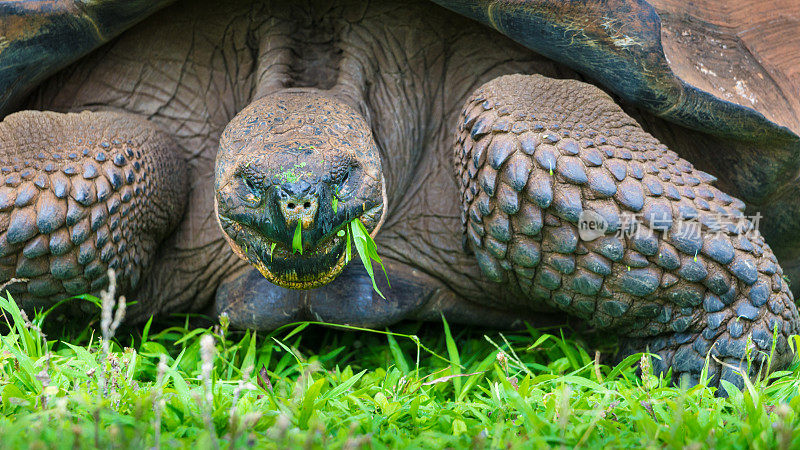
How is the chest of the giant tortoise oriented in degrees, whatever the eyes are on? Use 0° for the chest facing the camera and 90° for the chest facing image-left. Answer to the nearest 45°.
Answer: approximately 0°
